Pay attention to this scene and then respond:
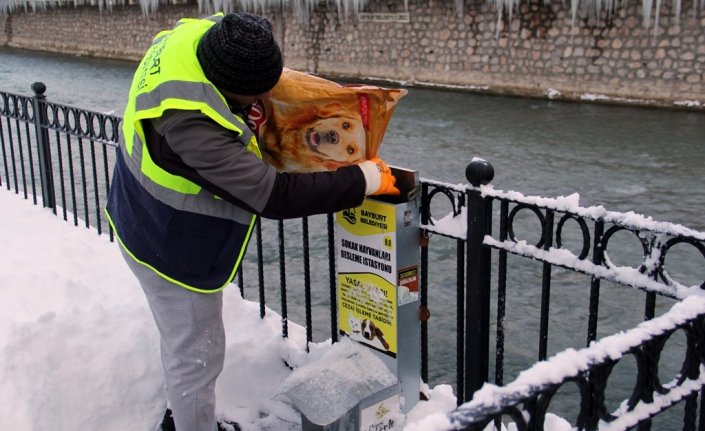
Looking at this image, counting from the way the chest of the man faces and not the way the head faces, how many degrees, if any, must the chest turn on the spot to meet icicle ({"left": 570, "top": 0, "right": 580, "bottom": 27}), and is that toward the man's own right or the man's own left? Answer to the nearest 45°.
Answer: approximately 45° to the man's own left

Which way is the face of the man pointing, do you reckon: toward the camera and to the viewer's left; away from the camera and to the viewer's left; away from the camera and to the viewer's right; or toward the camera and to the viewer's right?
away from the camera and to the viewer's right

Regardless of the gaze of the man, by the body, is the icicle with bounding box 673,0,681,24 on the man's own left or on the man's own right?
on the man's own left

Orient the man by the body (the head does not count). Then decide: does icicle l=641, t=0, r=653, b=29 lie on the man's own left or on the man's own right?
on the man's own left

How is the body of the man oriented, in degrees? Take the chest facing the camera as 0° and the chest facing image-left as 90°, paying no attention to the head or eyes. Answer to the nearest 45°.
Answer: approximately 270°
